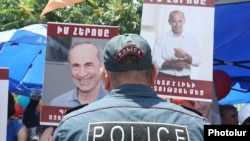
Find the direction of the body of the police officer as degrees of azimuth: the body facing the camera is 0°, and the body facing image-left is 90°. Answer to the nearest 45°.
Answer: approximately 180°

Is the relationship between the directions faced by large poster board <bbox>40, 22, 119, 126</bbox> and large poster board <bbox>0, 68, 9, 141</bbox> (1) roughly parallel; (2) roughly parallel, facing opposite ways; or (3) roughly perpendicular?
roughly parallel

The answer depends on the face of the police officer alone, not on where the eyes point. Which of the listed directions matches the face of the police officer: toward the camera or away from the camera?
away from the camera

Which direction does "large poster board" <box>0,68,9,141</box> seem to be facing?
toward the camera

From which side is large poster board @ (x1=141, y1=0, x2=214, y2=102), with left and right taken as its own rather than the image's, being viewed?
front

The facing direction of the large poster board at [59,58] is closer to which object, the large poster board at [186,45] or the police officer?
the police officer
